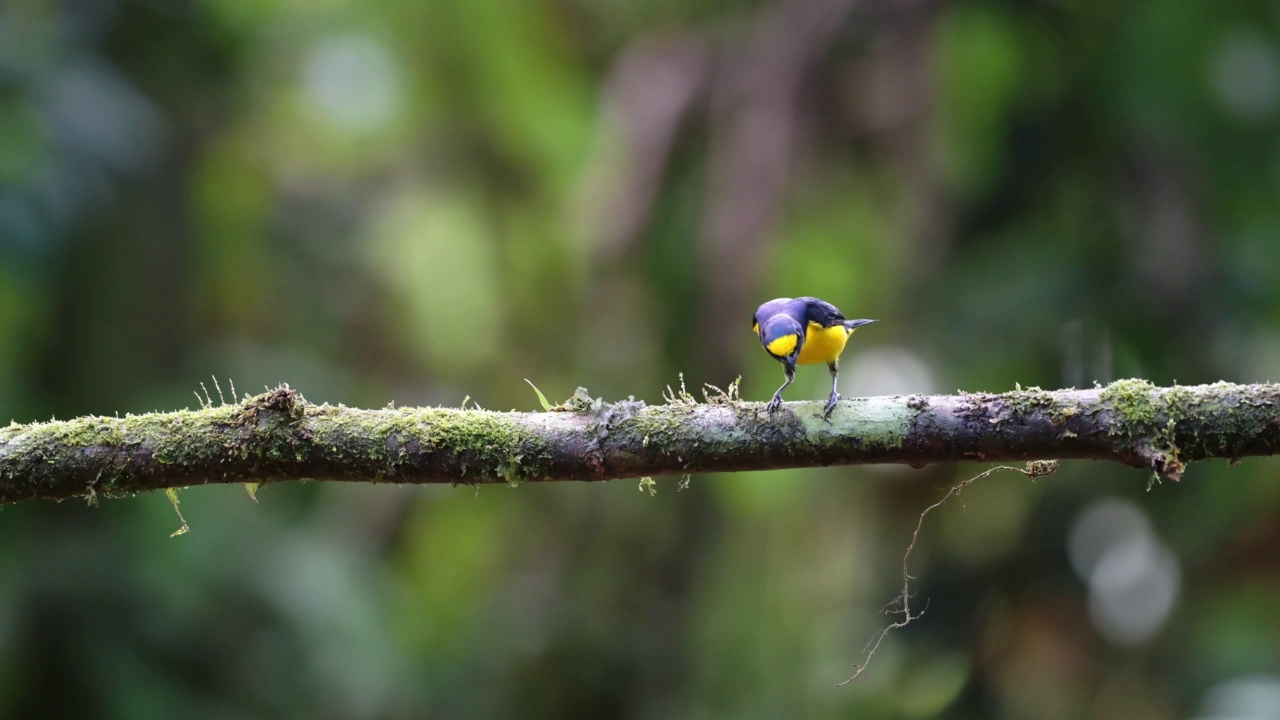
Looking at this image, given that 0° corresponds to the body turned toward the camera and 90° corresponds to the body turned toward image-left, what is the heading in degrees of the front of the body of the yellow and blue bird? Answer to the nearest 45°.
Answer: approximately 45°
